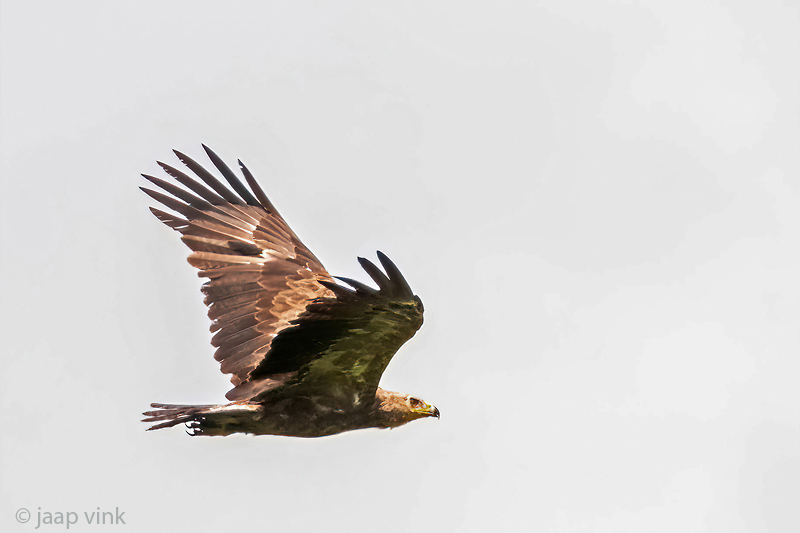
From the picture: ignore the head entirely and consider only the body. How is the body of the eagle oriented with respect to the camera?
to the viewer's right
